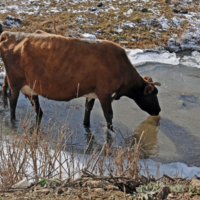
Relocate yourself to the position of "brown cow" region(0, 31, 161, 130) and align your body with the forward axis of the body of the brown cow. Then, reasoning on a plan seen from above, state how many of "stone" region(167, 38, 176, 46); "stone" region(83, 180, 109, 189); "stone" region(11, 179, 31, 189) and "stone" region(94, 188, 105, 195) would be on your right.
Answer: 3

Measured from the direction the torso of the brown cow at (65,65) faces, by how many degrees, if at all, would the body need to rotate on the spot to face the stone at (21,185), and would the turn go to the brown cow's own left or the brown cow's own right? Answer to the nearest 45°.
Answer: approximately 90° to the brown cow's own right

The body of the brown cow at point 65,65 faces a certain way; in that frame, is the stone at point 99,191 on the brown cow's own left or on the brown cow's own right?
on the brown cow's own right

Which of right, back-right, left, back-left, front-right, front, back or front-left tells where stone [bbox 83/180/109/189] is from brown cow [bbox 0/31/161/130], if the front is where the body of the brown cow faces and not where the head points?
right

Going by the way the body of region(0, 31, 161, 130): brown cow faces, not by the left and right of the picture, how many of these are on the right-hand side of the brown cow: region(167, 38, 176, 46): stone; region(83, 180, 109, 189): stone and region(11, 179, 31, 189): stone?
2

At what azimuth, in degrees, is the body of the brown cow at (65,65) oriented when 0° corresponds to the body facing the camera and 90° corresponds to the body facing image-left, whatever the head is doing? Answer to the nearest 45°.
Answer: approximately 270°
